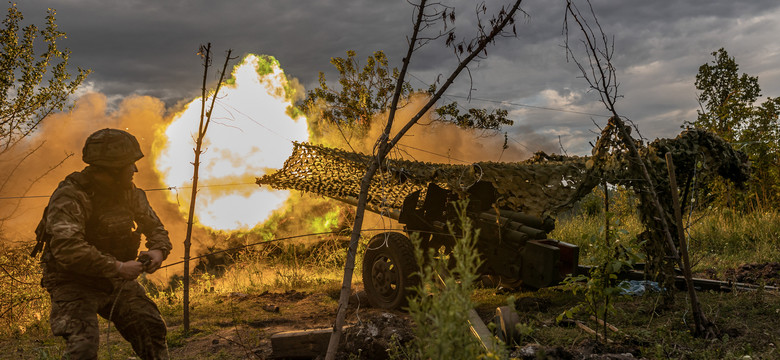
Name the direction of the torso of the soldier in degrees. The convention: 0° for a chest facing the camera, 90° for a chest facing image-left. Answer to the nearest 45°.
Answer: approximately 315°

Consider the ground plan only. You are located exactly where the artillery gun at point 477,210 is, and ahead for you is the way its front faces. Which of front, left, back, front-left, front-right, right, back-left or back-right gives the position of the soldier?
left

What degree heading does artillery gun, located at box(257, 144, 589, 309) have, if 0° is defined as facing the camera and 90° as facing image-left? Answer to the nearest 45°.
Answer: approximately 135°

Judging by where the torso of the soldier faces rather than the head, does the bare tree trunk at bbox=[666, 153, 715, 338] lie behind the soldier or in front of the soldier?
in front

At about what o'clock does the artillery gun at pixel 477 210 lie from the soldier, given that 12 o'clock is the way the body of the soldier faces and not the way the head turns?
The artillery gun is roughly at 10 o'clock from the soldier.

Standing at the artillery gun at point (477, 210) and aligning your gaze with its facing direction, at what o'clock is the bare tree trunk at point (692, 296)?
The bare tree trunk is roughly at 6 o'clock from the artillery gun.

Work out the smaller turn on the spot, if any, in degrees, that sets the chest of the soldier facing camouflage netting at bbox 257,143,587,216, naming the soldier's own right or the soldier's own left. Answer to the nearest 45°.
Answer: approximately 45° to the soldier's own left

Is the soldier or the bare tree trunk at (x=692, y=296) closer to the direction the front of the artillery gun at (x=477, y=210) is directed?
the soldier
